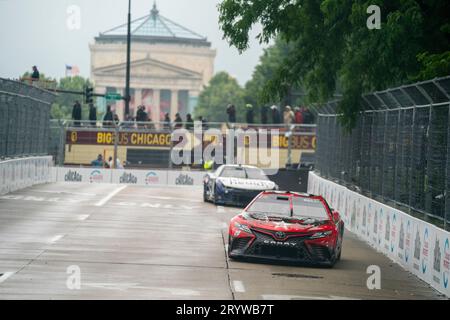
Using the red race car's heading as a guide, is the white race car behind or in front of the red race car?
behind

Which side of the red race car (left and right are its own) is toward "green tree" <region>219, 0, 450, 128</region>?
back

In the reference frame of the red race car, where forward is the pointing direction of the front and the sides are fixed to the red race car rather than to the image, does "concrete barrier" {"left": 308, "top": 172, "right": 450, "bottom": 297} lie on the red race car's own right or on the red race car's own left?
on the red race car's own left

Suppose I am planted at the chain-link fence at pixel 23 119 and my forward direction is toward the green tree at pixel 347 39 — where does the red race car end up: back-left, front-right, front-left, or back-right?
front-right

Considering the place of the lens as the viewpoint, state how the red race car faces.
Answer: facing the viewer

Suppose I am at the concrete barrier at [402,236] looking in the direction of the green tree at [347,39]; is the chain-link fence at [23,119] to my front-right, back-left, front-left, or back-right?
front-left
